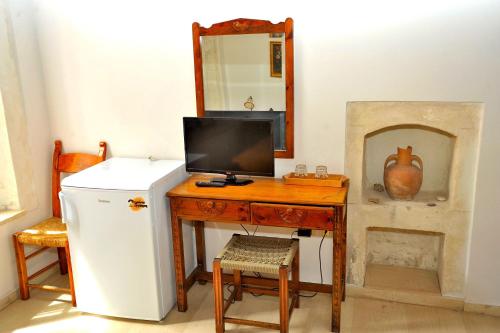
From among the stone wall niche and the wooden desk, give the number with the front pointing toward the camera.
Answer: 2

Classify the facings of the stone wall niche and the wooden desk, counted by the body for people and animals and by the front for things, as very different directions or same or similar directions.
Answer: same or similar directions

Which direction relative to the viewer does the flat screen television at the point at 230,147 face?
toward the camera

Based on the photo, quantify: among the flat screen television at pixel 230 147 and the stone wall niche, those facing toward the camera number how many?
2

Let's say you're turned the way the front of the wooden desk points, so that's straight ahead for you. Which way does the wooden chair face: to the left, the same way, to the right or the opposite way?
the same way

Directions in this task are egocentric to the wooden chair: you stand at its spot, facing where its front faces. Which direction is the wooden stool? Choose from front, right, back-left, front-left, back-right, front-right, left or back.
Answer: left

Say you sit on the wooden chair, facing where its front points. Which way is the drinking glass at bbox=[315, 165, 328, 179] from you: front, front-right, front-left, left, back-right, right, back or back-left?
left

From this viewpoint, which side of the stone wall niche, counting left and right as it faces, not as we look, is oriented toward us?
front

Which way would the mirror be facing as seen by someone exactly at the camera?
facing the viewer

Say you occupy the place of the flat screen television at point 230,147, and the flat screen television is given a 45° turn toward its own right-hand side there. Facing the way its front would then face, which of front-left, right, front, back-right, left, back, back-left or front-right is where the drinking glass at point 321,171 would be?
back-left

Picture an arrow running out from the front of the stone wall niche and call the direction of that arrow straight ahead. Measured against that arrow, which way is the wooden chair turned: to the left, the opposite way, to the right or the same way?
the same way

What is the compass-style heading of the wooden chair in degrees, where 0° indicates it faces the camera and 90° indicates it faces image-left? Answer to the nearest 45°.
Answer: approximately 45°

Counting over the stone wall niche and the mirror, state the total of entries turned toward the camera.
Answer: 2
